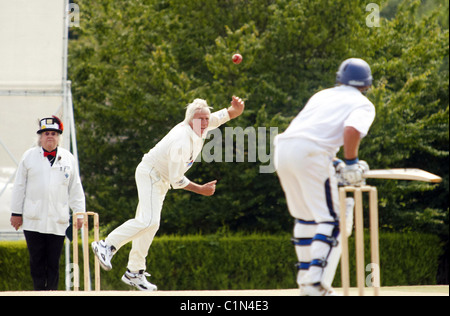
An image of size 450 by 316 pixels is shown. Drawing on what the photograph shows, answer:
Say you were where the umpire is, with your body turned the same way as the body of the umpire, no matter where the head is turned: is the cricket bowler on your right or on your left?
on your left

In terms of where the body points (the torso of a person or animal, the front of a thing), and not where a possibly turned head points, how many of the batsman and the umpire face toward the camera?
1

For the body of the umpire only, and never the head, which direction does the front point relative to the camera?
toward the camera

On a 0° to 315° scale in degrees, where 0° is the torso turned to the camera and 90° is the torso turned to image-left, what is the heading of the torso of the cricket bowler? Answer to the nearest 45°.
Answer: approximately 315°

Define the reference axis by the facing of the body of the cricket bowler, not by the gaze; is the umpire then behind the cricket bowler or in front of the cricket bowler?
behind

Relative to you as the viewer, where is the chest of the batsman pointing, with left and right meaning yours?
facing away from the viewer and to the right of the viewer

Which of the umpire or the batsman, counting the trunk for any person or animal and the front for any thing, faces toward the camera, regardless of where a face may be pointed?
the umpire

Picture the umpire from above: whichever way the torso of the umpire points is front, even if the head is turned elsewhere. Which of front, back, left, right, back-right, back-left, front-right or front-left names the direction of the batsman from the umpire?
front-left
